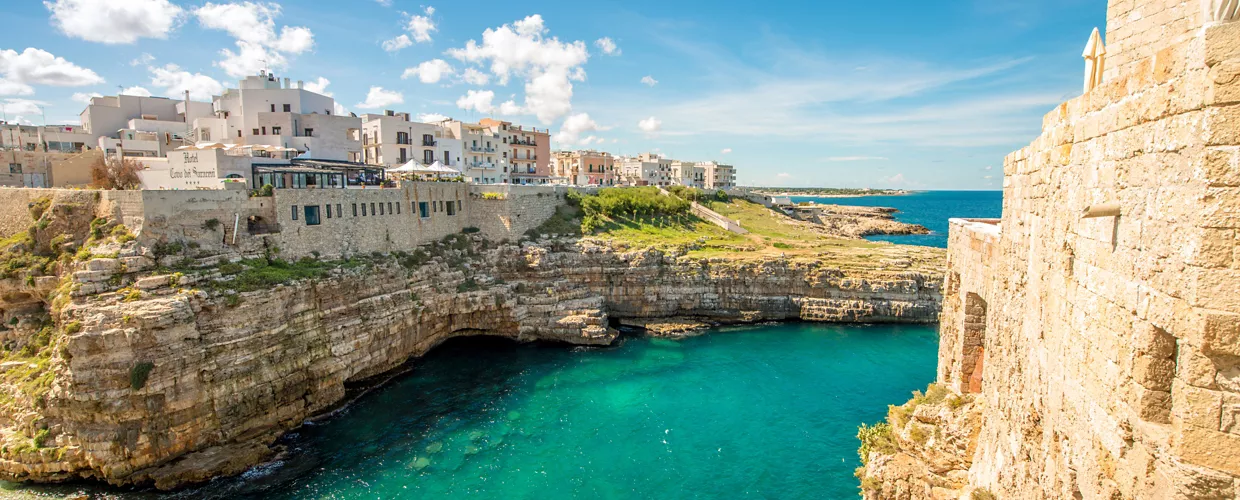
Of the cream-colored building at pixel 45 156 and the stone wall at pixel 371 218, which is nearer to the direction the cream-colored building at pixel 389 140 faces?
the stone wall

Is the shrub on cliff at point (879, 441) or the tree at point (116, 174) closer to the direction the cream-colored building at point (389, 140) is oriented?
the shrub on cliff

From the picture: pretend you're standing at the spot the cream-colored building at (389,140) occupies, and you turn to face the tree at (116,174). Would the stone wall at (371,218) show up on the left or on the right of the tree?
left

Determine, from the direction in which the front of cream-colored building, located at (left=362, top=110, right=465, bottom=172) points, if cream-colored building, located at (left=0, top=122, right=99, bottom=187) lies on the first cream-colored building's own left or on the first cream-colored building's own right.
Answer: on the first cream-colored building's own right

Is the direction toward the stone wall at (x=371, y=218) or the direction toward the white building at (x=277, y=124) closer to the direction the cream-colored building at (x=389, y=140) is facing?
the stone wall

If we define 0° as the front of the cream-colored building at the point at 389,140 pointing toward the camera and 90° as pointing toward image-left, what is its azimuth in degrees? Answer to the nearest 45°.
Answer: approximately 315°

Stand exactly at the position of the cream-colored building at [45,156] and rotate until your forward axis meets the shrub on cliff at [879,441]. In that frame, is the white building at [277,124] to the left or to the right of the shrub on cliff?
left

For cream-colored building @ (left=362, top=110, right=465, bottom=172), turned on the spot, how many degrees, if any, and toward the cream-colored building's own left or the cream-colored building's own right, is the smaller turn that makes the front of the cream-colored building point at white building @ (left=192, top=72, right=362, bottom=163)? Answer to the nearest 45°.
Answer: approximately 90° to the cream-colored building's own right

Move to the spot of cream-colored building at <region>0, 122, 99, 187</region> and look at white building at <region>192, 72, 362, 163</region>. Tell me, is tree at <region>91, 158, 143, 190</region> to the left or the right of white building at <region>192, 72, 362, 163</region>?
right

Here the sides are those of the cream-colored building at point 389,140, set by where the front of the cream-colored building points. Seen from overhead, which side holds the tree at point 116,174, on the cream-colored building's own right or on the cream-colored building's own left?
on the cream-colored building's own right
